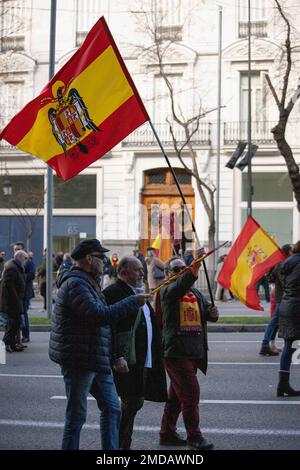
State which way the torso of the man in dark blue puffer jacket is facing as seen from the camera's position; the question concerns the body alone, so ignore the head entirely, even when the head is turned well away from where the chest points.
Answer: to the viewer's right

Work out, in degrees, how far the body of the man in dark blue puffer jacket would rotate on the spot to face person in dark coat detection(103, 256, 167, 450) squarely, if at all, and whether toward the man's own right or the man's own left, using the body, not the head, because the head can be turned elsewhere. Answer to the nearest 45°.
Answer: approximately 45° to the man's own left

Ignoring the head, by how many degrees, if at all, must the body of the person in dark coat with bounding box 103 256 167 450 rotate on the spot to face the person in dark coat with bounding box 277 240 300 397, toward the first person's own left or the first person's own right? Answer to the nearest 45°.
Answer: approximately 90° to the first person's own left

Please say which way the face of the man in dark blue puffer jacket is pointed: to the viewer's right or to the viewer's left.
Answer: to the viewer's right

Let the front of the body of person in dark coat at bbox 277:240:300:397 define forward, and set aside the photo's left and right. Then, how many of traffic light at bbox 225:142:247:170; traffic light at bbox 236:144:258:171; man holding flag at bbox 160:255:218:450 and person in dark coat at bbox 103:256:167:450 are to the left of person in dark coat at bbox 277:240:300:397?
2
